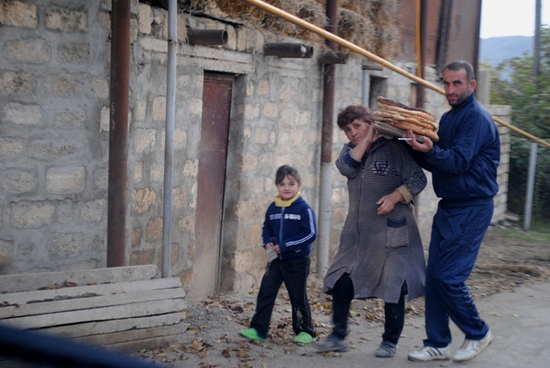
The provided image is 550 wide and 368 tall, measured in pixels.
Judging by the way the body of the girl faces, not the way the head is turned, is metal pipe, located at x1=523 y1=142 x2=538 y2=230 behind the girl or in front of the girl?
behind

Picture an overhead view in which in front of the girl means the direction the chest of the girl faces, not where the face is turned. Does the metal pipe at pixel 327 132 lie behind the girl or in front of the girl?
behind

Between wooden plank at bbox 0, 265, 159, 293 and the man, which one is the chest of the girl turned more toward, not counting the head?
the wooden plank

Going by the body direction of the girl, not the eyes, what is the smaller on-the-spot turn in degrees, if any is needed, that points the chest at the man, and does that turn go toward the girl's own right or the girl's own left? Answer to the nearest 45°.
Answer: approximately 135° to the girl's own left

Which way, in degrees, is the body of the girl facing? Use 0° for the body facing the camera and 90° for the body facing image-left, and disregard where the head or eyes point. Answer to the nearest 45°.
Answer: approximately 45°

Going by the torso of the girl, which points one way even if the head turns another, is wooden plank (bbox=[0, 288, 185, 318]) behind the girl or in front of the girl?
in front

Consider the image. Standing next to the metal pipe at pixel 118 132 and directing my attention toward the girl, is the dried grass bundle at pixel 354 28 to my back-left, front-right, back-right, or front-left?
front-left
